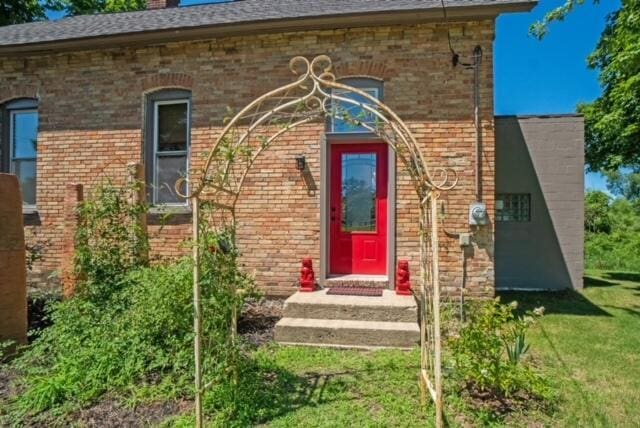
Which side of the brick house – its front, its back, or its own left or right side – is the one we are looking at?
front

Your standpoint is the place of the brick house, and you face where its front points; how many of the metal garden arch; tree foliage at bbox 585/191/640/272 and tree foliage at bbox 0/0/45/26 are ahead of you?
1

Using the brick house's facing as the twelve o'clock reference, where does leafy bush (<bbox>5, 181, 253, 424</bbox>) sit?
The leafy bush is roughly at 1 o'clock from the brick house.

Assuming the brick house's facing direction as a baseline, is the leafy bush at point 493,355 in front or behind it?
in front

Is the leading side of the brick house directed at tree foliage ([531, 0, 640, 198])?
no

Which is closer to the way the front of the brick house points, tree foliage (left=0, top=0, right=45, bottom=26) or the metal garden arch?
the metal garden arch

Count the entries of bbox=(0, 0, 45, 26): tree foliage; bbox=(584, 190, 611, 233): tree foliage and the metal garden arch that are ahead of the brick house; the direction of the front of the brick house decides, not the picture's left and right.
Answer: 1

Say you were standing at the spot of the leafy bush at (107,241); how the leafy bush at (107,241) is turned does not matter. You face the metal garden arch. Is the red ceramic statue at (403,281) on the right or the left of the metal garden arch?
left

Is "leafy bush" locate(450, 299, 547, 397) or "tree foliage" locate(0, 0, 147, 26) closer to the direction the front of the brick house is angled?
the leafy bush

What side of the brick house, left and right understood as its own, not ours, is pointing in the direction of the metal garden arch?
front

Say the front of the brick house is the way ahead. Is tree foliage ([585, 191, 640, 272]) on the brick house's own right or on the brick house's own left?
on the brick house's own left

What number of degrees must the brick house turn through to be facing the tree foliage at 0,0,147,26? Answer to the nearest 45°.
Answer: approximately 135° to its right

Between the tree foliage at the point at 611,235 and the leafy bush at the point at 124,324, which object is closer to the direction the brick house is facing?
the leafy bush

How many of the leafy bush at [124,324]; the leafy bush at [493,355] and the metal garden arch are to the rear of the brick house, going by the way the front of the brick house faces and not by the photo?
0

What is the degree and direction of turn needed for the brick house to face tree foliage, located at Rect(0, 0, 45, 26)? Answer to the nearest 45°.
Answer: approximately 135° to its right

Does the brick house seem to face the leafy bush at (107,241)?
no

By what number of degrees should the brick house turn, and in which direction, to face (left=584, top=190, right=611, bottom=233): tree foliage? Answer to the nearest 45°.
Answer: approximately 135° to its left
